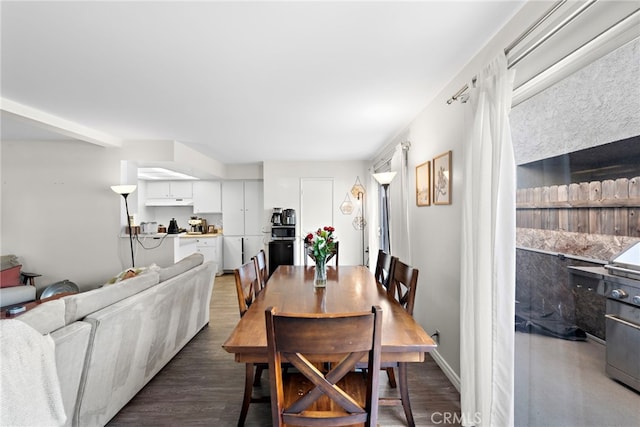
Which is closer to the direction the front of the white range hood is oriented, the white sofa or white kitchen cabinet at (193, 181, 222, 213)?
the white sofa

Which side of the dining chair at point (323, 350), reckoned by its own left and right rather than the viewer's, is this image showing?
back

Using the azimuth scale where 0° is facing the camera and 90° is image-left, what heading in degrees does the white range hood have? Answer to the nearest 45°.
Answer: approximately 0°

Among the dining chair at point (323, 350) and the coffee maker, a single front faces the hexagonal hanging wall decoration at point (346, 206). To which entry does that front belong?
the dining chair

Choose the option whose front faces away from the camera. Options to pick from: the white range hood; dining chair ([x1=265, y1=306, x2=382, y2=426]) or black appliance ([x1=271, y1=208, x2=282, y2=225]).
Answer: the dining chair
